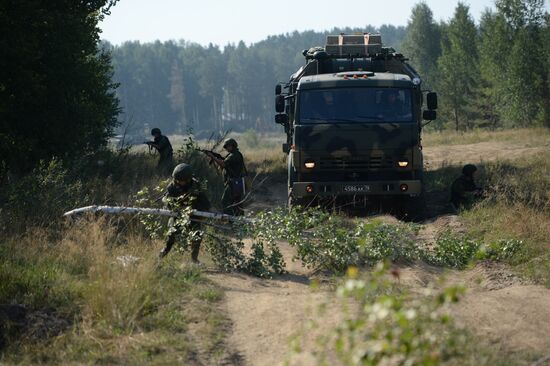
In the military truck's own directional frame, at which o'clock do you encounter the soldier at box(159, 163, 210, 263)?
The soldier is roughly at 1 o'clock from the military truck.

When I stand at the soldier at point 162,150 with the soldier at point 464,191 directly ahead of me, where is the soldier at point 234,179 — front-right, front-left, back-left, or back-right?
front-right

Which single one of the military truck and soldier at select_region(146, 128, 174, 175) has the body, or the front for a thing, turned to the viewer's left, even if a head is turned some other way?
the soldier

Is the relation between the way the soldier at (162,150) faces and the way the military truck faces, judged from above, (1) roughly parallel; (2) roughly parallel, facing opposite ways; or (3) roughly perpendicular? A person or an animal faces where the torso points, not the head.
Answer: roughly perpendicular

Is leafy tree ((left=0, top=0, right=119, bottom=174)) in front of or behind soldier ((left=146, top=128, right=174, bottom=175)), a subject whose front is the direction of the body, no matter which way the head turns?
in front

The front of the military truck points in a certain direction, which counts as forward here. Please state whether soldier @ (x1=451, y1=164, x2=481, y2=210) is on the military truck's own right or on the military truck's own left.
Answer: on the military truck's own left

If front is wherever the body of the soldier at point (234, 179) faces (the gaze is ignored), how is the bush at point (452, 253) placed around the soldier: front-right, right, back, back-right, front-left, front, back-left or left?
back-left

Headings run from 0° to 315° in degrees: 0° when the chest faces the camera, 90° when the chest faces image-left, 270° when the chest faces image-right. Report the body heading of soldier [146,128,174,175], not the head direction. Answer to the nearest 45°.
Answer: approximately 90°

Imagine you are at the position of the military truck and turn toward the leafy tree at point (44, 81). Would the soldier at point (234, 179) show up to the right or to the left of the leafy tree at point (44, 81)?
left

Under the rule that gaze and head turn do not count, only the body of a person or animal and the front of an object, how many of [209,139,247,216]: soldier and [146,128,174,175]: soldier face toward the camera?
0

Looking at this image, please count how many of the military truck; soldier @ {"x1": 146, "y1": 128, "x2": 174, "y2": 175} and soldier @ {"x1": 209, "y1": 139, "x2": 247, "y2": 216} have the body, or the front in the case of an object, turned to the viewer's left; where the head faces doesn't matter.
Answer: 2

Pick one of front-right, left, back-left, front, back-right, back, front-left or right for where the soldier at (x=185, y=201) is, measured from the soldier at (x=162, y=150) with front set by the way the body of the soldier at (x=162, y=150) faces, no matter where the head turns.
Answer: left

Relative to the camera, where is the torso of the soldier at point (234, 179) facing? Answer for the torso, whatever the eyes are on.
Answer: to the viewer's left

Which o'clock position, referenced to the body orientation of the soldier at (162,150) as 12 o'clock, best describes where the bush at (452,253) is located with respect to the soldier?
The bush is roughly at 8 o'clock from the soldier.

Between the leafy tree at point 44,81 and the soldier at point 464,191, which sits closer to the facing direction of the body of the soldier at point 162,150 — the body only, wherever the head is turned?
the leafy tree

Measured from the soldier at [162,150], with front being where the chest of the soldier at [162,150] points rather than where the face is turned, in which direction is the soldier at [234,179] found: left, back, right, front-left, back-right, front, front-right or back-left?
left

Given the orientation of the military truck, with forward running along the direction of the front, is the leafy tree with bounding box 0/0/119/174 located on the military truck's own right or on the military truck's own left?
on the military truck's own right

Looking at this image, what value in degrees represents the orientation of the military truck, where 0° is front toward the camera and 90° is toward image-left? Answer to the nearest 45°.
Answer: approximately 0°
